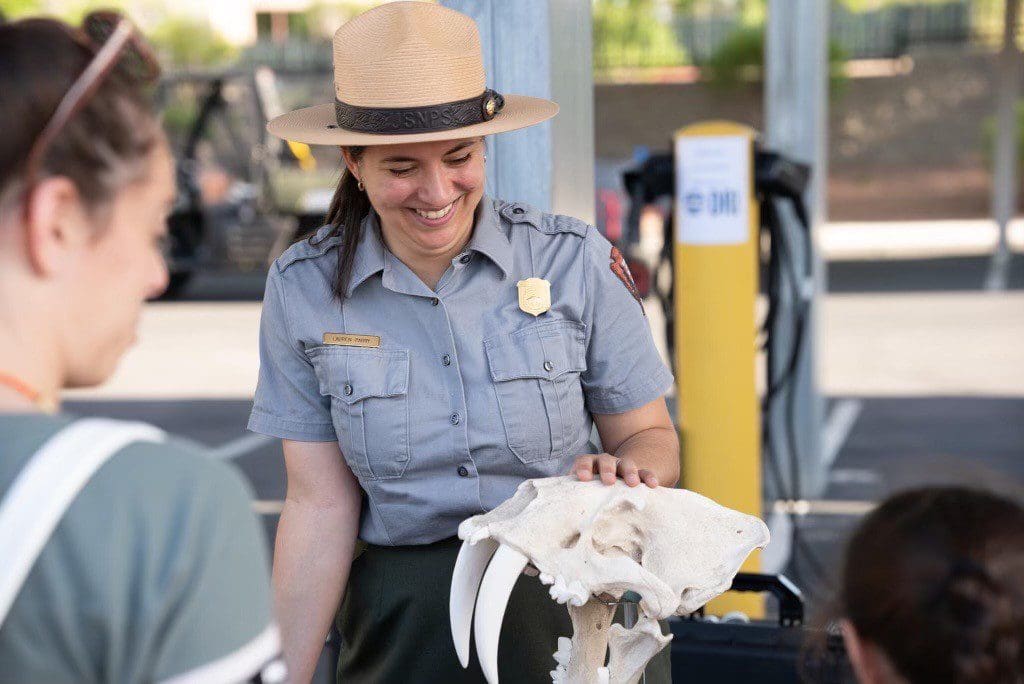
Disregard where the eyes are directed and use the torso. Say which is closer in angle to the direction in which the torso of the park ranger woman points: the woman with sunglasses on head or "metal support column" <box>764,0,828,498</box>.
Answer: the woman with sunglasses on head

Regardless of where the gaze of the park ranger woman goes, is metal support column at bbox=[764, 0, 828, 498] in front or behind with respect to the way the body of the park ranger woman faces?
behind

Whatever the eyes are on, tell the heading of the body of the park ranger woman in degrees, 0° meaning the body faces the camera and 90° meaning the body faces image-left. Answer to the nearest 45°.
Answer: approximately 0°

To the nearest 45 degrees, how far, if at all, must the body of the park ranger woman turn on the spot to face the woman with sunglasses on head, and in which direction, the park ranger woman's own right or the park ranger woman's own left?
0° — they already face them

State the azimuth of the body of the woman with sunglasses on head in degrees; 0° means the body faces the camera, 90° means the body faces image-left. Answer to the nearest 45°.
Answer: approximately 225°

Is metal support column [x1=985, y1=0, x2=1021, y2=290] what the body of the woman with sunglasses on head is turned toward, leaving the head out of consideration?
yes

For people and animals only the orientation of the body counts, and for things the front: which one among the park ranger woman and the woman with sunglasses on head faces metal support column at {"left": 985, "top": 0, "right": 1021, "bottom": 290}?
the woman with sunglasses on head

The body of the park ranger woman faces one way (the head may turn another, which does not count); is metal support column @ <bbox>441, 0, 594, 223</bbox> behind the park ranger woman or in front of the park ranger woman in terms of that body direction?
behind

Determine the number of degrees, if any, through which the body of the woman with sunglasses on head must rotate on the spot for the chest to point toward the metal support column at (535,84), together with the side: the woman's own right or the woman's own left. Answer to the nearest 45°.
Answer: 0° — they already face it

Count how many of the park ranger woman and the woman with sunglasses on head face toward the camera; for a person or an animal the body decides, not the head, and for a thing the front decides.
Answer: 1
